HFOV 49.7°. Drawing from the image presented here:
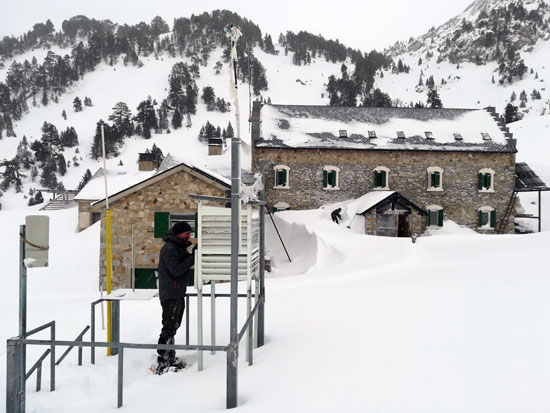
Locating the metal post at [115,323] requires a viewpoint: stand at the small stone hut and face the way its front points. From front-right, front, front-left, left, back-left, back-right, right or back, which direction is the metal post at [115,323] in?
front

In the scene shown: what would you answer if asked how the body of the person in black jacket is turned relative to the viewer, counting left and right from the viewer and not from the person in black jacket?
facing to the right of the viewer

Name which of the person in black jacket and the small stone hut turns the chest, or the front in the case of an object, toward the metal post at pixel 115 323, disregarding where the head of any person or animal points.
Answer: the small stone hut

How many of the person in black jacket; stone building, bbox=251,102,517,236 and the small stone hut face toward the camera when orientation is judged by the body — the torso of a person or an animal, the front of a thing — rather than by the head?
2

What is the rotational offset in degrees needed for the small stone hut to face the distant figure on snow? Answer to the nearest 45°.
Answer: approximately 135° to its left

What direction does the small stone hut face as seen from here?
toward the camera

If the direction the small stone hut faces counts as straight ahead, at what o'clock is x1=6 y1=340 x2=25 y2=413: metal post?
The metal post is roughly at 12 o'clock from the small stone hut.

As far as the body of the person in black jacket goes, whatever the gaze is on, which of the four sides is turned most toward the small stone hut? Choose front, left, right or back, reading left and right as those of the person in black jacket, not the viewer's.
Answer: left

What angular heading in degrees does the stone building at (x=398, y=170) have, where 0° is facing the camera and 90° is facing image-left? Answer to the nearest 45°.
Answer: approximately 0°

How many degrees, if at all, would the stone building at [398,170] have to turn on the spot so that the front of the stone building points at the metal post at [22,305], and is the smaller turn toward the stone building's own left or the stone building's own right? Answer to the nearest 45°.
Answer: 0° — it already faces it

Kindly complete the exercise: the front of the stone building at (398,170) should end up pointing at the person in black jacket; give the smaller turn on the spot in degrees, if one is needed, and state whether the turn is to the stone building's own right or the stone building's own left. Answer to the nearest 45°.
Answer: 0° — it already faces them

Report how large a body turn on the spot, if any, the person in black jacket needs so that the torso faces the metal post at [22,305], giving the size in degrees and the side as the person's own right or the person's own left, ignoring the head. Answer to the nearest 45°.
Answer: approximately 135° to the person's own right
